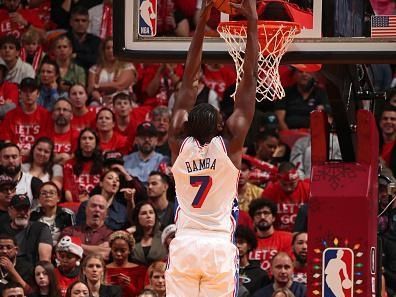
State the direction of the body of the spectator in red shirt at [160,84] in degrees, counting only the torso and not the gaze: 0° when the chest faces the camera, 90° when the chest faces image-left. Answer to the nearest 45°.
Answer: approximately 0°

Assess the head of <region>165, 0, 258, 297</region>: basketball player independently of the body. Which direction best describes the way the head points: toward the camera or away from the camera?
away from the camera

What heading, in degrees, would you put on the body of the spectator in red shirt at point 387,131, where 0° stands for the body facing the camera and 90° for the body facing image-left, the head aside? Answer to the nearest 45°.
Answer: approximately 0°

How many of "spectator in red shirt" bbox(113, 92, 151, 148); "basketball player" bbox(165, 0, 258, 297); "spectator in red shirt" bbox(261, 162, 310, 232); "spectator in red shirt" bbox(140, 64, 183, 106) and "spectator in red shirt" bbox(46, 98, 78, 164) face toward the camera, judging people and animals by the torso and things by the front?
4

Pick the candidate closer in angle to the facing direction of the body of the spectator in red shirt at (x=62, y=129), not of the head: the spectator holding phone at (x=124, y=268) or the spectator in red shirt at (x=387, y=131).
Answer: the spectator holding phone

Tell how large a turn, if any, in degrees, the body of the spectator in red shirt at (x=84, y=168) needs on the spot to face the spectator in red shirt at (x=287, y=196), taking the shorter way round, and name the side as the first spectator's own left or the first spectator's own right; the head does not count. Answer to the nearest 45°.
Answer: approximately 90° to the first spectator's own left

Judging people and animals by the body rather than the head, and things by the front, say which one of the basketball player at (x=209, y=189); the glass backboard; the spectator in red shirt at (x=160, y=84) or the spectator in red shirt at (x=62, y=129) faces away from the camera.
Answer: the basketball player

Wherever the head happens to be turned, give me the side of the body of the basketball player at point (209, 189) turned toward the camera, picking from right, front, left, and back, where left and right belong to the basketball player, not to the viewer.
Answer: back
